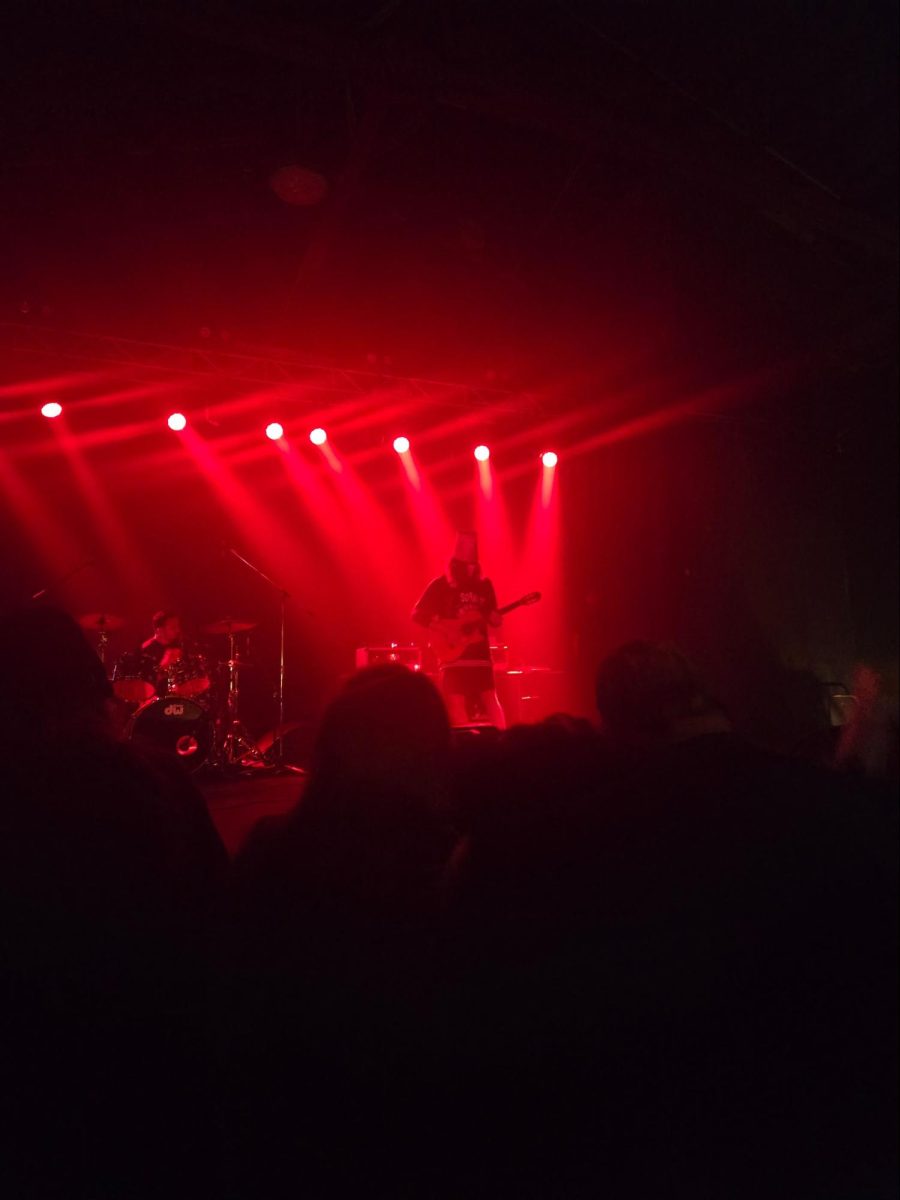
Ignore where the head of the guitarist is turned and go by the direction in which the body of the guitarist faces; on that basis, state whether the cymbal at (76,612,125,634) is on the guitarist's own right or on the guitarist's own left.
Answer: on the guitarist's own right

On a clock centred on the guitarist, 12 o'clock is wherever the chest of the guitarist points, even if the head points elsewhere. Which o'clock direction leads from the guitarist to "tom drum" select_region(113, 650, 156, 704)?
The tom drum is roughly at 3 o'clock from the guitarist.

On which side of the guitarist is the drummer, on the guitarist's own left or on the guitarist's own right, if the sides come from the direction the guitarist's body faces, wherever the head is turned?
on the guitarist's own right

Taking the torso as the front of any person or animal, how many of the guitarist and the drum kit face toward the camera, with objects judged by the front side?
2

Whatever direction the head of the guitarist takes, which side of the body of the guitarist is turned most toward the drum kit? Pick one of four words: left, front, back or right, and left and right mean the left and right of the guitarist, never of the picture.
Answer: right

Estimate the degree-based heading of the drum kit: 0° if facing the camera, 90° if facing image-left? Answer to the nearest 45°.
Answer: approximately 0°

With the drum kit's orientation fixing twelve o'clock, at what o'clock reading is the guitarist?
The guitarist is roughly at 10 o'clock from the drum kit.
